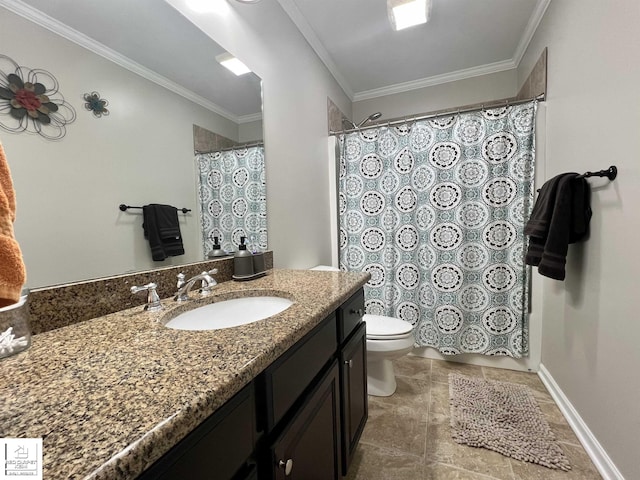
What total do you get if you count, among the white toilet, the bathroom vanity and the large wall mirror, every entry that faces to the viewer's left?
0

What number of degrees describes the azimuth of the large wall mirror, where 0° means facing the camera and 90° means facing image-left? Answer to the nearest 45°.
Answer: approximately 315°

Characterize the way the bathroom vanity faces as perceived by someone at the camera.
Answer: facing the viewer and to the right of the viewer

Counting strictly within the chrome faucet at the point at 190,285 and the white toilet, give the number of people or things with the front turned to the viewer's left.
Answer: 0

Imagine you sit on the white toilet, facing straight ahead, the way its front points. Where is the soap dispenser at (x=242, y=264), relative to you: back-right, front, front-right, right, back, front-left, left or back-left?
back-right
